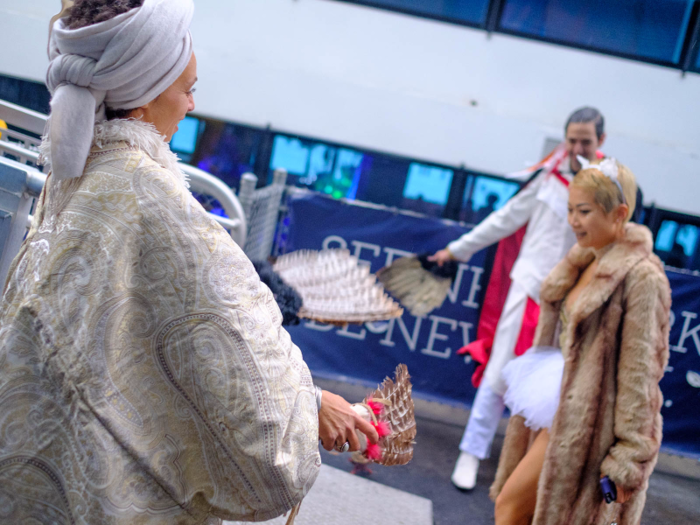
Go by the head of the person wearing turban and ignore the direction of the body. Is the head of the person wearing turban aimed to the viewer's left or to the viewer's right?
to the viewer's right

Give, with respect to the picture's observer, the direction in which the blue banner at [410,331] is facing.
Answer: facing the viewer

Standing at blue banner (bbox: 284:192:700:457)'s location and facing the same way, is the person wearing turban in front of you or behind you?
in front

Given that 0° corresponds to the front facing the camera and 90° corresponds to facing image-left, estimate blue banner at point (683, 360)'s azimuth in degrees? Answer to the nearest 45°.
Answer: approximately 0°

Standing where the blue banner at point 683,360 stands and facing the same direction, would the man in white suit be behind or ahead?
ahead

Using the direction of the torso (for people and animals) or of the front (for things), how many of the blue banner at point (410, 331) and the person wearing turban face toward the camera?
1

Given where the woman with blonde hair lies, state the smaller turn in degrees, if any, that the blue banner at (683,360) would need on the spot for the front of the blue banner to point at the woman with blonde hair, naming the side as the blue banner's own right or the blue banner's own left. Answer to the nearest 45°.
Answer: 0° — it already faces them

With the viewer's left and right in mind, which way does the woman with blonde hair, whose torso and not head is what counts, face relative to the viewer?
facing the viewer and to the left of the viewer

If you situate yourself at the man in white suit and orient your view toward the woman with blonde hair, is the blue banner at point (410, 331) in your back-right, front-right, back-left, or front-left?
back-right
